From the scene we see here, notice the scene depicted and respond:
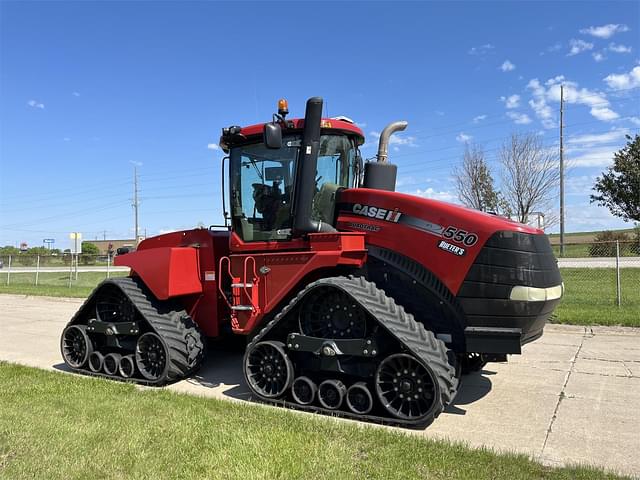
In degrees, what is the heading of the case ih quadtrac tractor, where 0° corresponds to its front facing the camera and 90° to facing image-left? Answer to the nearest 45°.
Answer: approximately 315°

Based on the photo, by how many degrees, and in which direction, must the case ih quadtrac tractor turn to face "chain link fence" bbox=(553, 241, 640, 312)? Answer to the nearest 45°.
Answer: approximately 90° to its left

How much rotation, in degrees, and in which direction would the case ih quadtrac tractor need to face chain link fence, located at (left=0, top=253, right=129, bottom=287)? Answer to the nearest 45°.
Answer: approximately 180°

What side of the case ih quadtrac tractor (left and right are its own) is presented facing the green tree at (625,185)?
left
